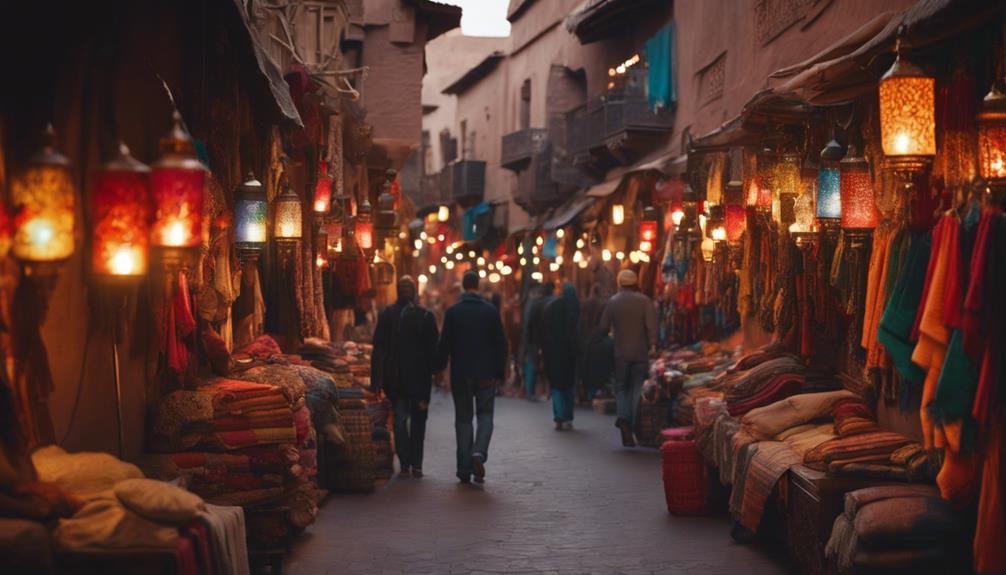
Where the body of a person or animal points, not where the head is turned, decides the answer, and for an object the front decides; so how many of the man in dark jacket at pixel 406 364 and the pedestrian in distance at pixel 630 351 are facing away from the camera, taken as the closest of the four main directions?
2

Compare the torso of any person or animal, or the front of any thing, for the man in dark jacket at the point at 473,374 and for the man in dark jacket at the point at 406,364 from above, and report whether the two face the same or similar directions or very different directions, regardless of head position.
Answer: same or similar directions

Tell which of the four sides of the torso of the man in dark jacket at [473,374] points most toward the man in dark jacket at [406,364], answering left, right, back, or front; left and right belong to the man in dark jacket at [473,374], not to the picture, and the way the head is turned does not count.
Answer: left

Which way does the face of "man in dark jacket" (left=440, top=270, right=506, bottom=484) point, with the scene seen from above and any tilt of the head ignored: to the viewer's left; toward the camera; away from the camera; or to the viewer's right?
away from the camera

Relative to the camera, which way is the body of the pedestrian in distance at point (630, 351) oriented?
away from the camera

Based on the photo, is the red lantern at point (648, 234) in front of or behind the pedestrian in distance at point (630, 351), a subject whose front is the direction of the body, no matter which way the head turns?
in front

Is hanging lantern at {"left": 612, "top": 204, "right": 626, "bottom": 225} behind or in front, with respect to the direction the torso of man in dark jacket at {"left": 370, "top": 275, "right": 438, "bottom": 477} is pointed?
in front

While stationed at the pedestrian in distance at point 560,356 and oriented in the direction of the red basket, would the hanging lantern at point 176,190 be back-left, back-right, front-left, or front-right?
front-right

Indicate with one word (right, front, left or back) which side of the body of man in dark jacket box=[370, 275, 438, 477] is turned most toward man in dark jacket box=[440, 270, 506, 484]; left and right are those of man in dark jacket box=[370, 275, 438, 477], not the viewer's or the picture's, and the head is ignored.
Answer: right

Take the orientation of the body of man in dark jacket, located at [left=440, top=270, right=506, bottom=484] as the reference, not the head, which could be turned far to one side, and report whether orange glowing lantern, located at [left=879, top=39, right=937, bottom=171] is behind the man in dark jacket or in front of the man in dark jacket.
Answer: behind

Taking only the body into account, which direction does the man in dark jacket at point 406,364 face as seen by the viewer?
away from the camera

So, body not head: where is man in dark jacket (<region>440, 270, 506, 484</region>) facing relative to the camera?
away from the camera

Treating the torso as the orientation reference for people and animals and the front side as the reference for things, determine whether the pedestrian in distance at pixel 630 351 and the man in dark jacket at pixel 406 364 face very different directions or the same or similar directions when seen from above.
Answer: same or similar directions
